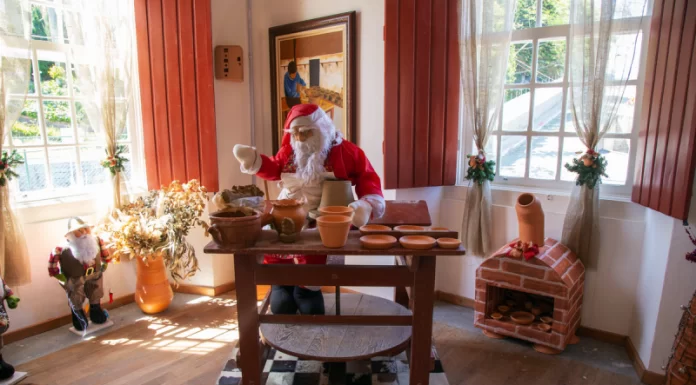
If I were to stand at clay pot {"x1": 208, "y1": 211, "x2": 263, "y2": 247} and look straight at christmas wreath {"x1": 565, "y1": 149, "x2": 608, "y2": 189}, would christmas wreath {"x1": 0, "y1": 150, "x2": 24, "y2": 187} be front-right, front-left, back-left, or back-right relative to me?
back-left

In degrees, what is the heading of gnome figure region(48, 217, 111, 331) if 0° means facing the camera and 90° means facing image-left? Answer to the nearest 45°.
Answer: approximately 315°

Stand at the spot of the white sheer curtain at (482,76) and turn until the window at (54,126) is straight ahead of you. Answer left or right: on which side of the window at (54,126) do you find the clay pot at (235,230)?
left

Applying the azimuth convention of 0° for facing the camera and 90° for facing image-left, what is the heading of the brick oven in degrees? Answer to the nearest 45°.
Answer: approximately 45°
